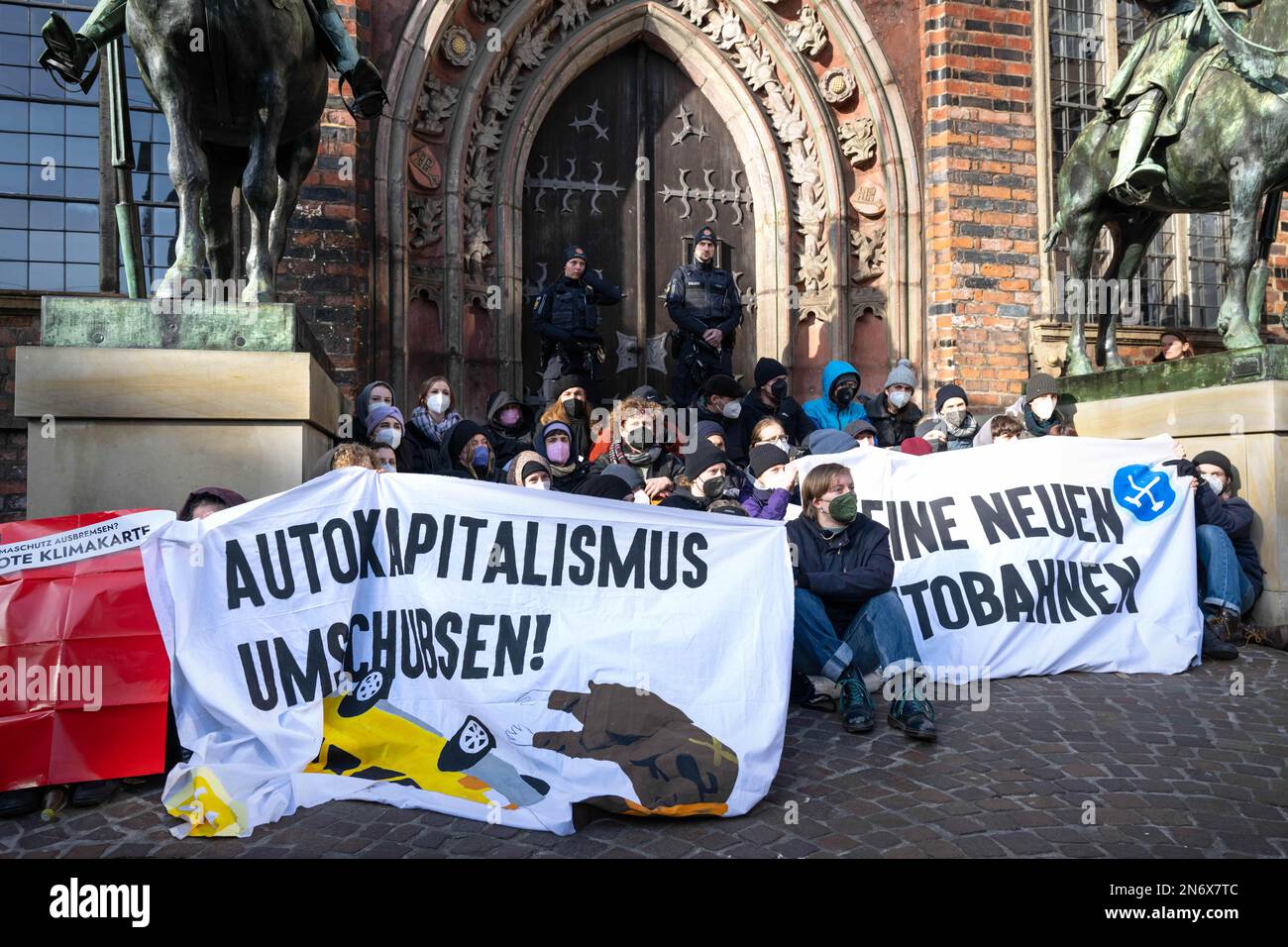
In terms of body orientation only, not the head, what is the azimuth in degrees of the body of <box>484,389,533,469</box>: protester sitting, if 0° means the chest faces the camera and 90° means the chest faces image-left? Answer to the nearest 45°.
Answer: approximately 0°

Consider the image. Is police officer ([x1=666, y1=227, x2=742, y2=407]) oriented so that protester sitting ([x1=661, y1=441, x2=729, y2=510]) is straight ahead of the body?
yes

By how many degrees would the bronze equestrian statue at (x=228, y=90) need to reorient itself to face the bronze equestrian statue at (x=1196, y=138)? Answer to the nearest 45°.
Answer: approximately 90° to its left

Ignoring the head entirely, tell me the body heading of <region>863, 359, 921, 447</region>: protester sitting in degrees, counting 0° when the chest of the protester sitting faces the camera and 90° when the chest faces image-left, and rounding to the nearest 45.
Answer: approximately 0°
